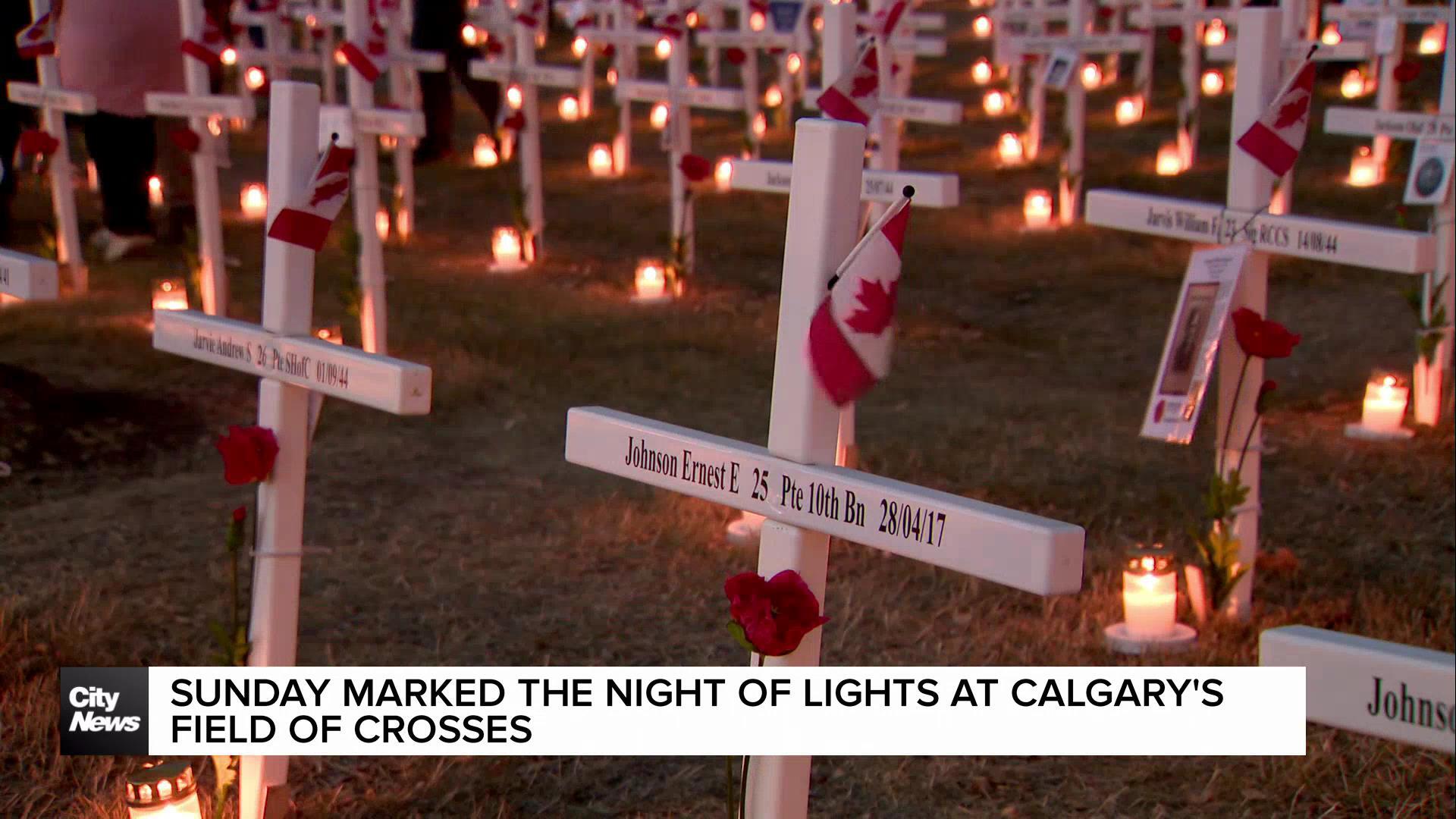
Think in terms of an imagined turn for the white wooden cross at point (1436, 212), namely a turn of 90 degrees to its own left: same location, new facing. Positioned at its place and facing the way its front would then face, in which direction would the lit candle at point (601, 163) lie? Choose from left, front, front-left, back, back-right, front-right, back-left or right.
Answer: back-left

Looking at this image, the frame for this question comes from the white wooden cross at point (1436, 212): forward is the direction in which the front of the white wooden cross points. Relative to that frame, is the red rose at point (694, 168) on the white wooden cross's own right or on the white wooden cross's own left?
on the white wooden cross's own right

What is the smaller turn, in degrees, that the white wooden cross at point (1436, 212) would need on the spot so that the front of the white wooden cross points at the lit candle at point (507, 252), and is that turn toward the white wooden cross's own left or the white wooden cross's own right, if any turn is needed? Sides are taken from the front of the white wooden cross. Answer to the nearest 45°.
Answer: approximately 90° to the white wooden cross's own right

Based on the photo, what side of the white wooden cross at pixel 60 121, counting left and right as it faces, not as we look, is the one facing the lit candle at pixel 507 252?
left

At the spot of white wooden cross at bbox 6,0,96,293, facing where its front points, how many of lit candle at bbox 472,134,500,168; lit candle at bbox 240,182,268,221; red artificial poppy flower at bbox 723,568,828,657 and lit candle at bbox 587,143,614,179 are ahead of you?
1

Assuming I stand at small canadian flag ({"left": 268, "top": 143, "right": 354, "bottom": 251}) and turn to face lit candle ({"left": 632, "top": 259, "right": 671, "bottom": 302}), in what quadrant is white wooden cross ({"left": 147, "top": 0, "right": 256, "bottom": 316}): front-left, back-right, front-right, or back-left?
front-left

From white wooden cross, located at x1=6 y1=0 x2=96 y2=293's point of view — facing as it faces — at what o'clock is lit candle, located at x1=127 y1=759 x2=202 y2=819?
The lit candle is roughly at 12 o'clock from the white wooden cross.

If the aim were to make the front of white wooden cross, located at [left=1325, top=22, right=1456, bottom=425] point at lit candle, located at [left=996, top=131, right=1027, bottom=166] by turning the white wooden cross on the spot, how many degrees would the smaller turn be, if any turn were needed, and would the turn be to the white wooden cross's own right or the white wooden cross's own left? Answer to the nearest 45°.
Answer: approximately 135° to the white wooden cross's own right

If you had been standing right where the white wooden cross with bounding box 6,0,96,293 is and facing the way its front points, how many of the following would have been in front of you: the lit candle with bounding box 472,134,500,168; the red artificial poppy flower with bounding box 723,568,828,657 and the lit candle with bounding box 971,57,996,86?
1

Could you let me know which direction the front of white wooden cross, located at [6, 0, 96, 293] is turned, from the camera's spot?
facing the viewer

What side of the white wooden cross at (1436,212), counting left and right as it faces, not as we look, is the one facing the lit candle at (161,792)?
front

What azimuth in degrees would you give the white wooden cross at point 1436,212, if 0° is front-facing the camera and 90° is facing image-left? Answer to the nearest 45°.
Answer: approximately 0°

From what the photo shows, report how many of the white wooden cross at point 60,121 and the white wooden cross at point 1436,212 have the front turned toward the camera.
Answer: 2

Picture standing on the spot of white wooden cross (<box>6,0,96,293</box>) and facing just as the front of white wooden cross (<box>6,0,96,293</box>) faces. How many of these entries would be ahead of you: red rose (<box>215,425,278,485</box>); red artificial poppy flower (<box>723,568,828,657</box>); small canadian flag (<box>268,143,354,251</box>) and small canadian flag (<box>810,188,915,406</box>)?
4
